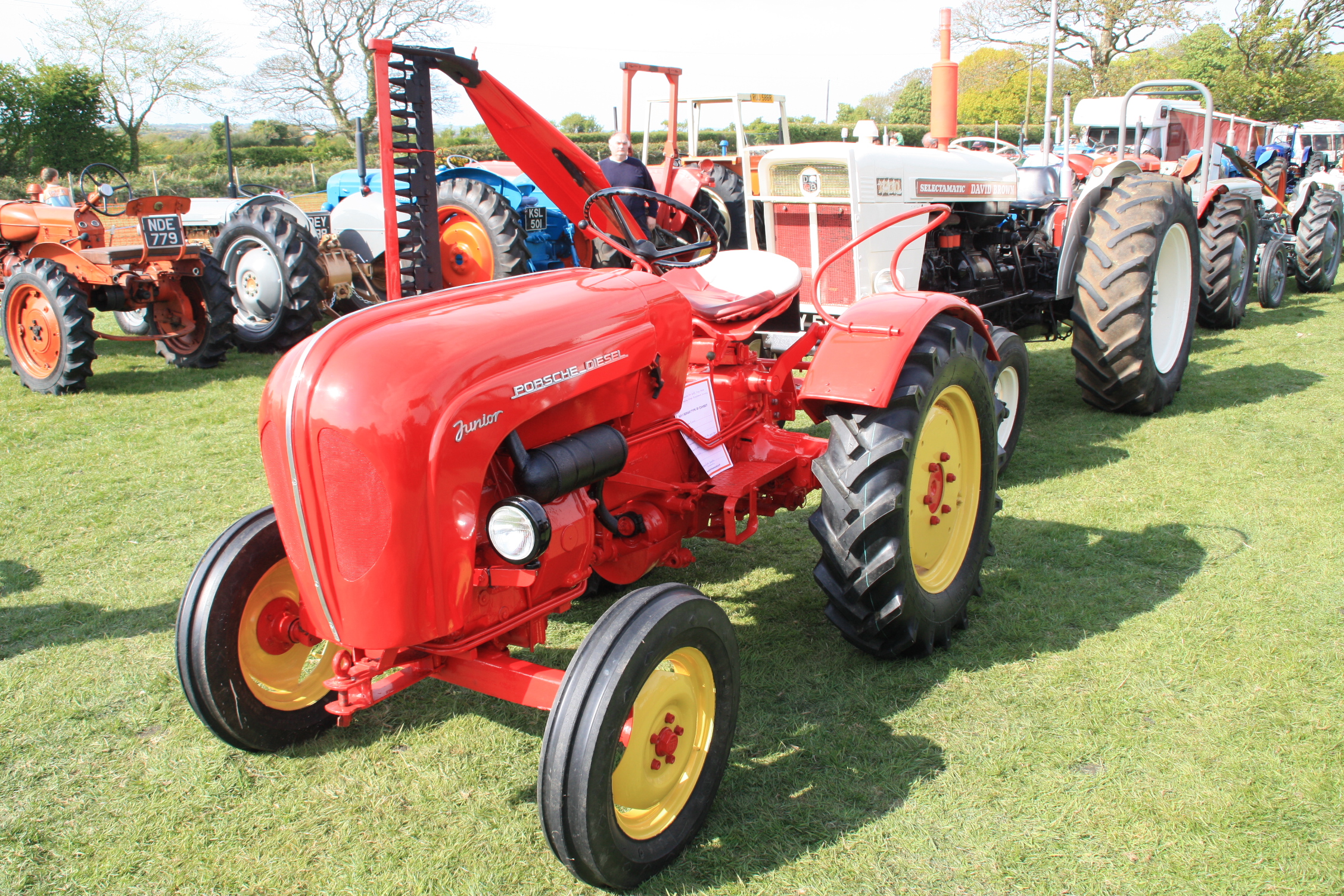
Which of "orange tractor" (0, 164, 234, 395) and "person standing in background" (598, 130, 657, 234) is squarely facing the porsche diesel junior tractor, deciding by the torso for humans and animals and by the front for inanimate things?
the person standing in background

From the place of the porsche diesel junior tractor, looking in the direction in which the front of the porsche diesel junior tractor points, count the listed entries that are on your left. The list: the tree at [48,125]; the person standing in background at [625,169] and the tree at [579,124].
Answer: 0

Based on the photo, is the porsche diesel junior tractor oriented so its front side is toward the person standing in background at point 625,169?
no

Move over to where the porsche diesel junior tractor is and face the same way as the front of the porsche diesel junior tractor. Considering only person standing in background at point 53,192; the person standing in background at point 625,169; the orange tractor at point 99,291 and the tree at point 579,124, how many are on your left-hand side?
0

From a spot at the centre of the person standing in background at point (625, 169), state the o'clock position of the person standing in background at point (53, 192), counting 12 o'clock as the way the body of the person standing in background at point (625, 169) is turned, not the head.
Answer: the person standing in background at point (53, 192) is roughly at 4 o'clock from the person standing in background at point (625, 169).

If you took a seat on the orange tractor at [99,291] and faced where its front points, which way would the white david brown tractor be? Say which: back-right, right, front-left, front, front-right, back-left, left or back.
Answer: back

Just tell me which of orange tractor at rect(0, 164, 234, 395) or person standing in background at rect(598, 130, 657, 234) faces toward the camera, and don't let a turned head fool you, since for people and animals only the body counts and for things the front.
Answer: the person standing in background

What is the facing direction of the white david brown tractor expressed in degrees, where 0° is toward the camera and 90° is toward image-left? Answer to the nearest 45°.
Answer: approximately 45°

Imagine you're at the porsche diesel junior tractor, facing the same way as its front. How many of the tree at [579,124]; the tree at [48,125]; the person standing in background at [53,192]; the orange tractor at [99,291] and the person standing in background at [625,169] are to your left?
0

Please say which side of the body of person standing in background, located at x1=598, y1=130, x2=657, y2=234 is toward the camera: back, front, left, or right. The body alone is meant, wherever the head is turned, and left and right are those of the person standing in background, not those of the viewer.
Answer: front

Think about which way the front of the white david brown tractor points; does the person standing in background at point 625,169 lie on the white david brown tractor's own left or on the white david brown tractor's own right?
on the white david brown tractor's own right

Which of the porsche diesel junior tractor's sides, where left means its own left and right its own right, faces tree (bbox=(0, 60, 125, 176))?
right

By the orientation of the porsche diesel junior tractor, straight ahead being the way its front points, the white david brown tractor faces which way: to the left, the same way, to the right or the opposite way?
the same way

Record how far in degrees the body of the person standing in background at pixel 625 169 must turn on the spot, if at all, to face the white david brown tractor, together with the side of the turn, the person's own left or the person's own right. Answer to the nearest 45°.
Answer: approximately 45° to the person's own left

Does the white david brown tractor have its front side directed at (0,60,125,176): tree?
no

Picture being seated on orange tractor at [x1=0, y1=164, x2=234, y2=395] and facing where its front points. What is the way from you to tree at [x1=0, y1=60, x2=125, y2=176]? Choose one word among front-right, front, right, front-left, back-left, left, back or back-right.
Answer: front-right

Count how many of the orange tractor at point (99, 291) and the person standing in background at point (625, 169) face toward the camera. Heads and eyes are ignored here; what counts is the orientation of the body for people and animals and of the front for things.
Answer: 1

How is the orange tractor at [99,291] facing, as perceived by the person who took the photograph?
facing away from the viewer and to the left of the viewer

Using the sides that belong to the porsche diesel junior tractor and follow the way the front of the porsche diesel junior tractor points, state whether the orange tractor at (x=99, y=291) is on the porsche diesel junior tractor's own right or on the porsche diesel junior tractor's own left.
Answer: on the porsche diesel junior tractor's own right

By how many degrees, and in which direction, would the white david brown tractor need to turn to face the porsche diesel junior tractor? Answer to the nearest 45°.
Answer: approximately 45° to its left

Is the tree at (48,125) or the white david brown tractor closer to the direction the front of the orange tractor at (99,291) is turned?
the tree
